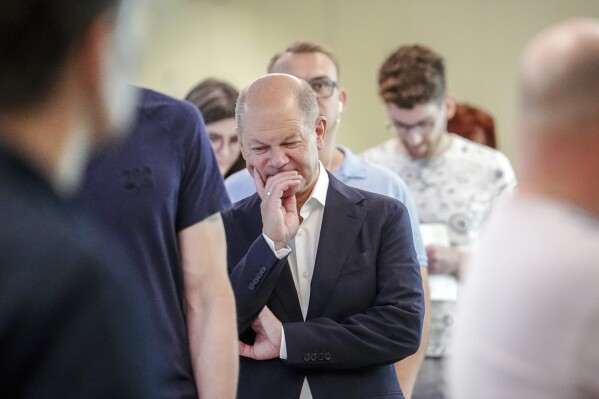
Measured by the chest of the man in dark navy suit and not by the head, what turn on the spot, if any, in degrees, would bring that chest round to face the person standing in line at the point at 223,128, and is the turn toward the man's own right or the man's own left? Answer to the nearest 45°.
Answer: approximately 135° to the man's own right

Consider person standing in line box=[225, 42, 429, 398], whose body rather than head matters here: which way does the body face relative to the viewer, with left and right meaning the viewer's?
facing the viewer

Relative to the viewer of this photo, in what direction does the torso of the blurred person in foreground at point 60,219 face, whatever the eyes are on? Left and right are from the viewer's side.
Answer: facing away from the viewer and to the right of the viewer

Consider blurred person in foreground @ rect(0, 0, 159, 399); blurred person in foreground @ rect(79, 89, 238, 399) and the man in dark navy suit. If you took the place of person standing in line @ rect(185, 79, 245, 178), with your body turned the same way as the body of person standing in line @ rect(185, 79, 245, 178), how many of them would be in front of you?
3

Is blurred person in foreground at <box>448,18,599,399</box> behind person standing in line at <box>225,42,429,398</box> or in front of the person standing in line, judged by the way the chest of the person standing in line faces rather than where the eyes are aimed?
in front

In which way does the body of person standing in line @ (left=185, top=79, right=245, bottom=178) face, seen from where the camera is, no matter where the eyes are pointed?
toward the camera

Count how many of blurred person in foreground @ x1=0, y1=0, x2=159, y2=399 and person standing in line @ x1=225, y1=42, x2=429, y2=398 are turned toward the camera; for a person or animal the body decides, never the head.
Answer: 1

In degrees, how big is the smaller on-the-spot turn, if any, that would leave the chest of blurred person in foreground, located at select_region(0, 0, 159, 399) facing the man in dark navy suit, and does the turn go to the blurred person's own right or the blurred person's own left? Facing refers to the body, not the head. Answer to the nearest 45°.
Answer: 0° — they already face them
